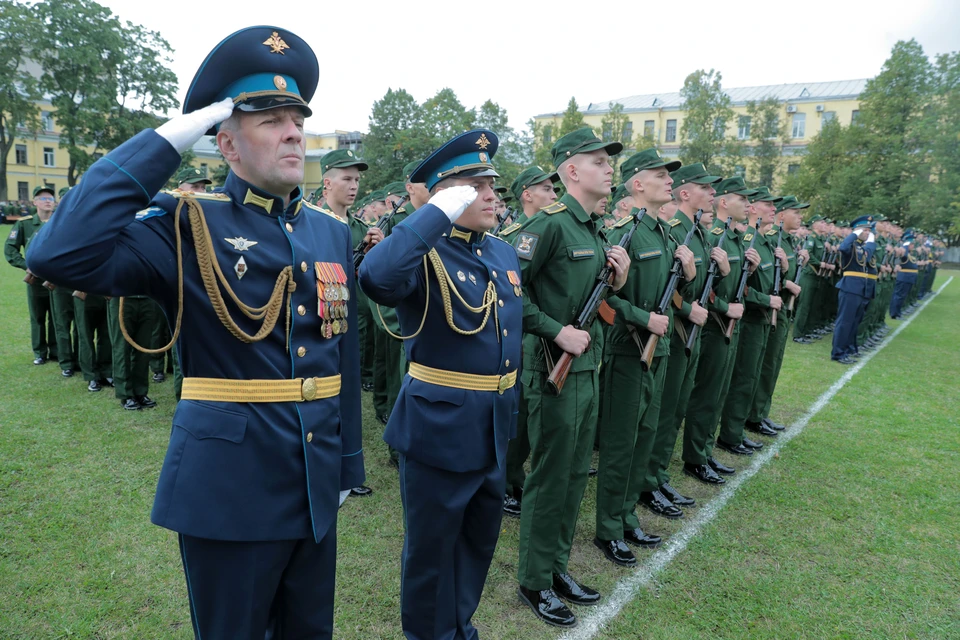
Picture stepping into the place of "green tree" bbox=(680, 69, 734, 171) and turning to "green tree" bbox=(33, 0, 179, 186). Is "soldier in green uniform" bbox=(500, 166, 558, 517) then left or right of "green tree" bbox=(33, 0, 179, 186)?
left

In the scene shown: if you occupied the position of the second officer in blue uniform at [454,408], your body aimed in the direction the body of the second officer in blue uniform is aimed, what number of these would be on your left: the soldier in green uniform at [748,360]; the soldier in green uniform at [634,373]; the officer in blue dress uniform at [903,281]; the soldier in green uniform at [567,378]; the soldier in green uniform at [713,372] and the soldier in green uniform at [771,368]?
6

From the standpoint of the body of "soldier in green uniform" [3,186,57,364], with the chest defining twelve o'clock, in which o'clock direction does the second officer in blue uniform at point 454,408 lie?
The second officer in blue uniform is roughly at 1 o'clock from the soldier in green uniform.

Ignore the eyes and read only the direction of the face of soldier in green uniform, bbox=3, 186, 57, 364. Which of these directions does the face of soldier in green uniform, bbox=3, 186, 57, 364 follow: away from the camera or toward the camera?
toward the camera

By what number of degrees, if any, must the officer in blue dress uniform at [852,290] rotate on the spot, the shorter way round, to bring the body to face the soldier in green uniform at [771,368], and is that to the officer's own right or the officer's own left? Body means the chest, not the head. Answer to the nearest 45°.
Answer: approximately 45° to the officer's own right
